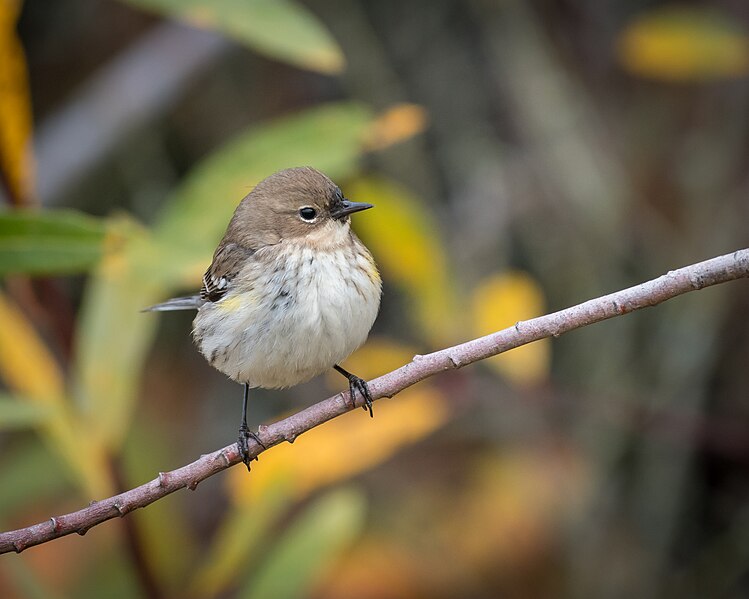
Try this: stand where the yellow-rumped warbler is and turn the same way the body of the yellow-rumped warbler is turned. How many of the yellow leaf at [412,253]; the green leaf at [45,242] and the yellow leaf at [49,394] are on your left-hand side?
1

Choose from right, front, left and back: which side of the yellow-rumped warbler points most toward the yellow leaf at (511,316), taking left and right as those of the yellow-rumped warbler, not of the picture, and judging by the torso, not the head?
left

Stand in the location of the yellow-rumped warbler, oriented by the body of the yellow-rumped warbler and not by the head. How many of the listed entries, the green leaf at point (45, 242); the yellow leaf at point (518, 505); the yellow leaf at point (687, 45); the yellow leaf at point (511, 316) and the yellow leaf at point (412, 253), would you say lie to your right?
1

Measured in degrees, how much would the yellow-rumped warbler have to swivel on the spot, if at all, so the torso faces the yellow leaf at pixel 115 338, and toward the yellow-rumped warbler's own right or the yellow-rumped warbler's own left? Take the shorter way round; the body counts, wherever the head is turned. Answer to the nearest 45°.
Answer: approximately 135° to the yellow-rumped warbler's own right

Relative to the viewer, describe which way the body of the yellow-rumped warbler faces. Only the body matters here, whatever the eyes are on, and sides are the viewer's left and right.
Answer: facing the viewer and to the right of the viewer

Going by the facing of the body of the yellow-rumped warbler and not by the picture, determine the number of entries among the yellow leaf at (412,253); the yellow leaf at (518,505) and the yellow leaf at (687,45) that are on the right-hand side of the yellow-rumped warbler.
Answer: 0
